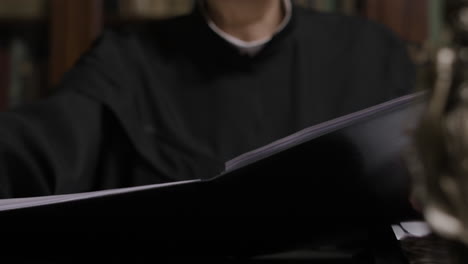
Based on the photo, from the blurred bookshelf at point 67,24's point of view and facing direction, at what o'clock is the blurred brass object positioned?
The blurred brass object is roughly at 11 o'clock from the blurred bookshelf.

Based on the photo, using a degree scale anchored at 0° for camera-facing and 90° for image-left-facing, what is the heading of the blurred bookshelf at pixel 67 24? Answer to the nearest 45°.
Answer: approximately 0°
